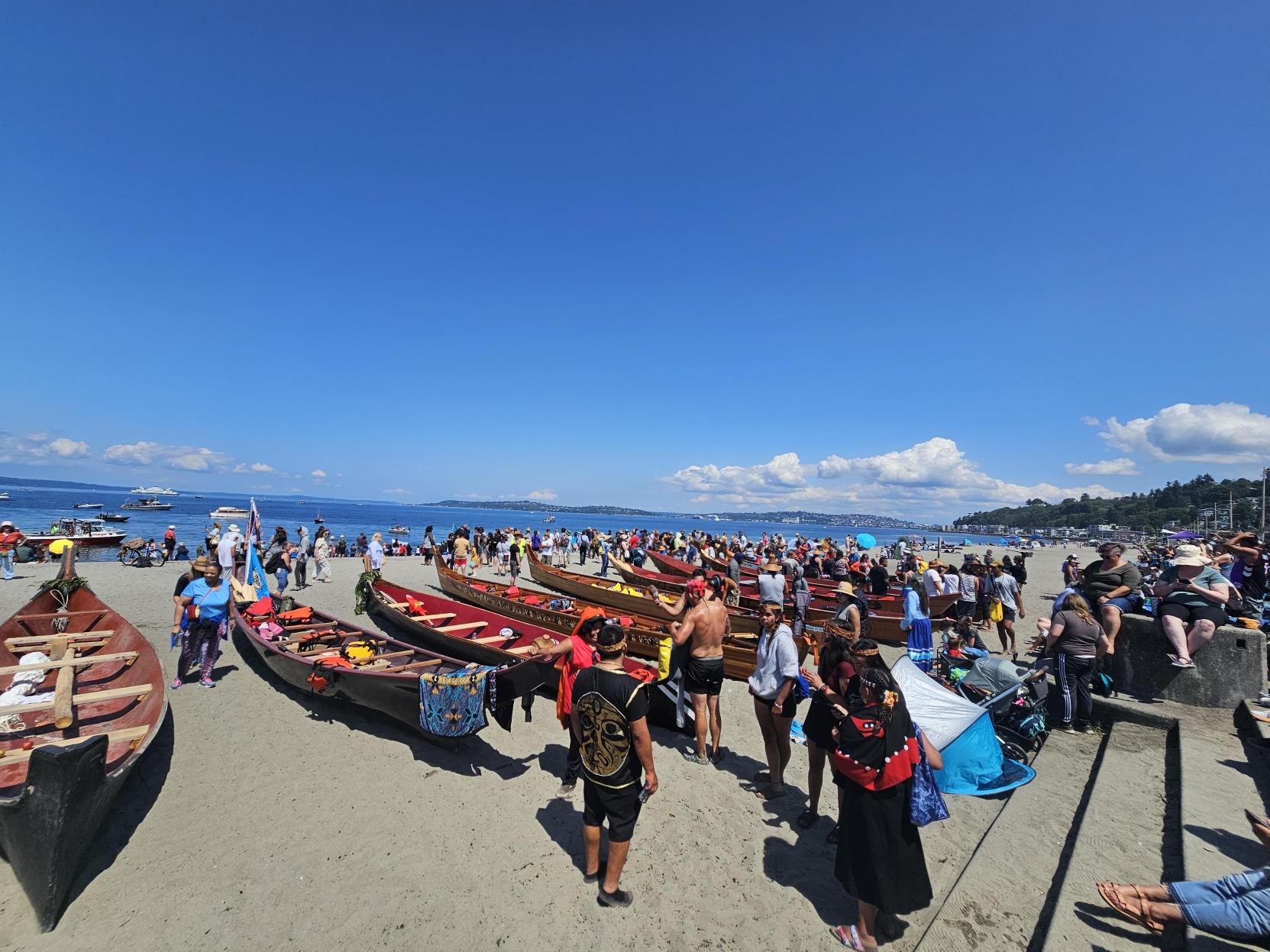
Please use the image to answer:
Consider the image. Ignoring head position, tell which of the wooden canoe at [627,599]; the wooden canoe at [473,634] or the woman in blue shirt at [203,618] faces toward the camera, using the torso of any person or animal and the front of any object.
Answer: the woman in blue shirt

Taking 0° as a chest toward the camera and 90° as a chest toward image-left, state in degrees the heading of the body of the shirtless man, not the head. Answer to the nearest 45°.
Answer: approximately 135°

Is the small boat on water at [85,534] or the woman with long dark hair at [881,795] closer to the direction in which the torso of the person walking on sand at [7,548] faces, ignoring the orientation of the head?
the woman with long dark hair

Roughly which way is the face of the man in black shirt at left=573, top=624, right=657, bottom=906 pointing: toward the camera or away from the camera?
away from the camera

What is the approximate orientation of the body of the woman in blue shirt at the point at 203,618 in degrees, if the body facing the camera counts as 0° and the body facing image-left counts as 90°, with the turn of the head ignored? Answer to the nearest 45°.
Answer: approximately 0°

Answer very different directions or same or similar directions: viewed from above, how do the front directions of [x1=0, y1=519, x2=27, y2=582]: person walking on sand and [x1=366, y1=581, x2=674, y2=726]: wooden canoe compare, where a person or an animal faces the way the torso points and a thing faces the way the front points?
very different directions

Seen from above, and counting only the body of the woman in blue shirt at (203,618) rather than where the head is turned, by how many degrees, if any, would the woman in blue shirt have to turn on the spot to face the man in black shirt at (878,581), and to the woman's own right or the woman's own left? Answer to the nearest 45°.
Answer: approximately 90° to the woman's own left

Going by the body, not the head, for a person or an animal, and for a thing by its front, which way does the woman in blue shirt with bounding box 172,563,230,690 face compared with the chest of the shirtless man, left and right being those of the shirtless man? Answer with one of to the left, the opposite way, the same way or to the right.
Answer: the opposite way

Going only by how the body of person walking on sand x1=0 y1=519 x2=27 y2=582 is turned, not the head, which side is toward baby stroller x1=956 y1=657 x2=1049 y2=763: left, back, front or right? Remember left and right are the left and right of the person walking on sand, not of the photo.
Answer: front

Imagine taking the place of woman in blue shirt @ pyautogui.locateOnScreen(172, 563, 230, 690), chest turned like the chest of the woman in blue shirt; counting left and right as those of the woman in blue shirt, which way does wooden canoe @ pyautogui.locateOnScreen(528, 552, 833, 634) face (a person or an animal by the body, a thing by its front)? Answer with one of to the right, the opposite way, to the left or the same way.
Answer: the opposite way

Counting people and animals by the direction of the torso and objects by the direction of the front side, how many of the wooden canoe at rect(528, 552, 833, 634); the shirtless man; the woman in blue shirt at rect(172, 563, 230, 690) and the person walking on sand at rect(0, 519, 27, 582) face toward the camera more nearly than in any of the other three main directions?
2
